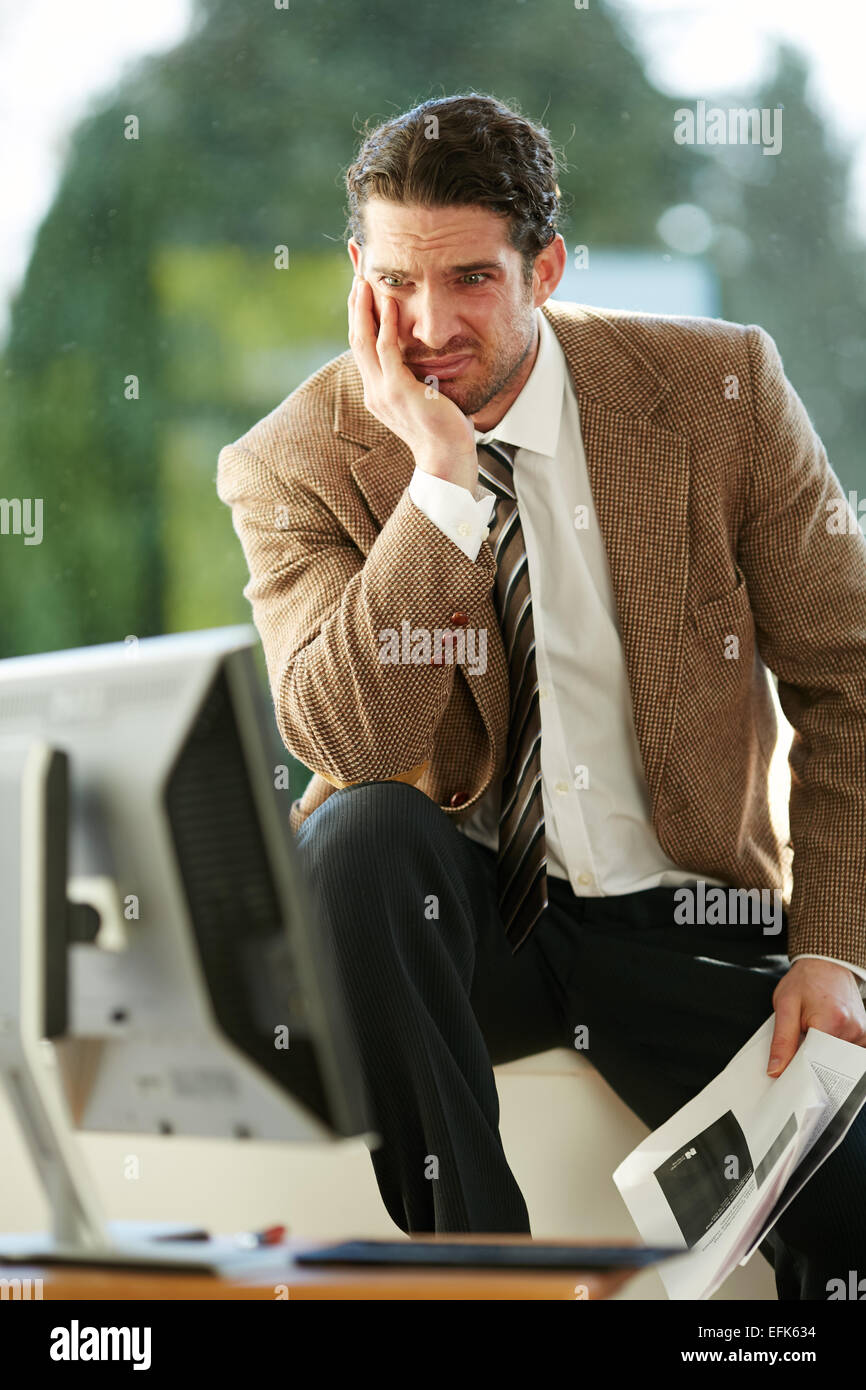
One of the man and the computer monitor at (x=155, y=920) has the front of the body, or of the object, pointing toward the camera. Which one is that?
the man

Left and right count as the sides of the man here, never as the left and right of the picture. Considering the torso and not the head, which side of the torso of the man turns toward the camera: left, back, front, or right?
front

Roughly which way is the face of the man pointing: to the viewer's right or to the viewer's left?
to the viewer's left

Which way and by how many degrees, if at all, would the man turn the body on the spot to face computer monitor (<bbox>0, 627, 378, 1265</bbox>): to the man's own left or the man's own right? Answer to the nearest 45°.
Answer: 0° — they already face it

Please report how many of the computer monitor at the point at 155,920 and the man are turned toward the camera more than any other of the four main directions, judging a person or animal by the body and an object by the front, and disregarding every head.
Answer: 1

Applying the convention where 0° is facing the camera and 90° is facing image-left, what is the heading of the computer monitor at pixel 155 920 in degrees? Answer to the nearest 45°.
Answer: approximately 225°
